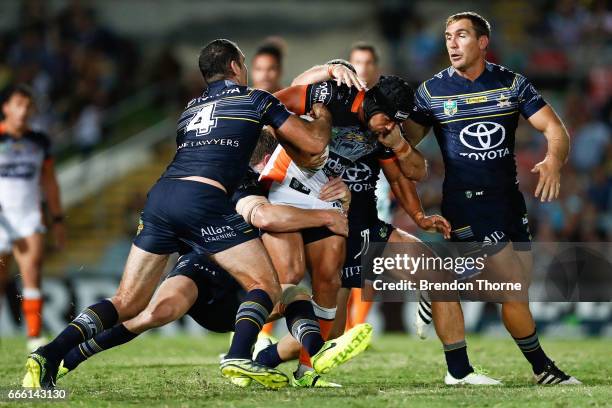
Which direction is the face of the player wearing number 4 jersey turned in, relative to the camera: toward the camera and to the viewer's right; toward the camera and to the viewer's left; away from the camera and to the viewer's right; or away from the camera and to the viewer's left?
away from the camera and to the viewer's right

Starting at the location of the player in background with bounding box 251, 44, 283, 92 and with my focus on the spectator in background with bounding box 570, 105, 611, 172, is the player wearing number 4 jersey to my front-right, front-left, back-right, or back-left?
back-right

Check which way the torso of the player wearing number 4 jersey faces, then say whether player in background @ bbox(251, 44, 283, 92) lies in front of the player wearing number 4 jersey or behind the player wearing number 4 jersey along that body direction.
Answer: in front

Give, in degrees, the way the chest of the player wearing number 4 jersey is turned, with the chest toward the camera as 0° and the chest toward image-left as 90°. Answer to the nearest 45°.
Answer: approximately 225°

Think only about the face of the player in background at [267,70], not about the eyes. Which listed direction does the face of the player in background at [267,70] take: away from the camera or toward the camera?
toward the camera

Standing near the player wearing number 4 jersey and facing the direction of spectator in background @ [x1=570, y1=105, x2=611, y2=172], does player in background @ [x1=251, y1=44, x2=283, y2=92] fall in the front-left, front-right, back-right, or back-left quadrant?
front-left

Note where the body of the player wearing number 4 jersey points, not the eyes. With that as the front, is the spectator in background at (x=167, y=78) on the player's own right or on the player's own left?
on the player's own left

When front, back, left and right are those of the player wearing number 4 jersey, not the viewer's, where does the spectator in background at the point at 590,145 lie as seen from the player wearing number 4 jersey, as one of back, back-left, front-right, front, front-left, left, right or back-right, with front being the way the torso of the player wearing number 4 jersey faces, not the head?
front
